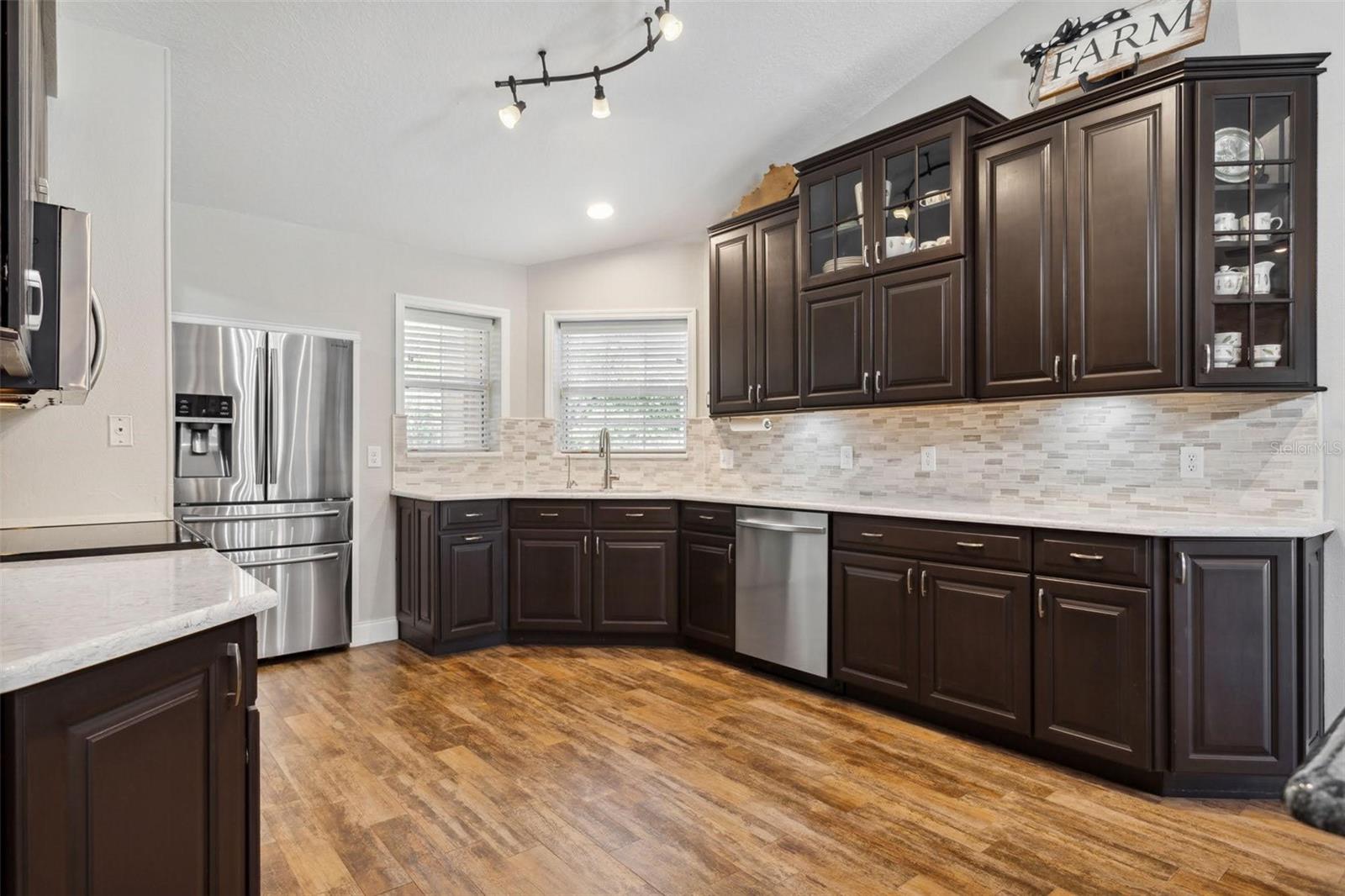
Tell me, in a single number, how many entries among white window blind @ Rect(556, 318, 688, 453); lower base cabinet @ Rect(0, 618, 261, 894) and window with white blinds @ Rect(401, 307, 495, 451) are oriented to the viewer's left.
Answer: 0

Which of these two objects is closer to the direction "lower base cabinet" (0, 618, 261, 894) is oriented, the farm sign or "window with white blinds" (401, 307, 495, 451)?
the farm sign

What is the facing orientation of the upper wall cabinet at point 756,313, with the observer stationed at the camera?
facing the viewer and to the left of the viewer

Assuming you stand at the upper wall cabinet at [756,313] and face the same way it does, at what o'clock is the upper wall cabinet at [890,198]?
the upper wall cabinet at [890,198] is roughly at 9 o'clock from the upper wall cabinet at [756,313].

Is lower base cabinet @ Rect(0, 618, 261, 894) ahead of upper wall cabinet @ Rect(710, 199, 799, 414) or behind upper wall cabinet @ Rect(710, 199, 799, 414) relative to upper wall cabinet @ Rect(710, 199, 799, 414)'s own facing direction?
ahead

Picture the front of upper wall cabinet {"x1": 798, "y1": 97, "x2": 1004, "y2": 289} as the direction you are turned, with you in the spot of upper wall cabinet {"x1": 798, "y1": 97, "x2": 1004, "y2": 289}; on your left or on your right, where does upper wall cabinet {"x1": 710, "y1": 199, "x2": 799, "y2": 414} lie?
on your right

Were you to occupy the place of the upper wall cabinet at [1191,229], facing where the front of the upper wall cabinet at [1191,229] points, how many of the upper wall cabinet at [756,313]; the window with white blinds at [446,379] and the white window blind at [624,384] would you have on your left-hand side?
0

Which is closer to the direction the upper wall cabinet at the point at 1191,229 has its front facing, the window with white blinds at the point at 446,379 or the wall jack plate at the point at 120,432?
the wall jack plate

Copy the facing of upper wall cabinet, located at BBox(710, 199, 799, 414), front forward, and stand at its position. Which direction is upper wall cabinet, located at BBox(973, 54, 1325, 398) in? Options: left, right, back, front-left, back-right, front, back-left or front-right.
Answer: left

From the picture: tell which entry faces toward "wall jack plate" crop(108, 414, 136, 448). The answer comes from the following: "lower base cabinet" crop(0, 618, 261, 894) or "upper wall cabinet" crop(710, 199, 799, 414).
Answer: the upper wall cabinet

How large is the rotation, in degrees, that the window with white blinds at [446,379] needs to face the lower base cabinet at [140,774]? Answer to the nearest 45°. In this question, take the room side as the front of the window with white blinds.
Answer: approximately 45° to its right

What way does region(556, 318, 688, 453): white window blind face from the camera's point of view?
toward the camera

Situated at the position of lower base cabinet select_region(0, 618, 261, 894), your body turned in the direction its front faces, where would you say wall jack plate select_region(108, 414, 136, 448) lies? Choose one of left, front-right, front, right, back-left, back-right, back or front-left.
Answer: back-left

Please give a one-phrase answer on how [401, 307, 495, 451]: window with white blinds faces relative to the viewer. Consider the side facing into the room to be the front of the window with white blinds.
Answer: facing the viewer and to the right of the viewer
